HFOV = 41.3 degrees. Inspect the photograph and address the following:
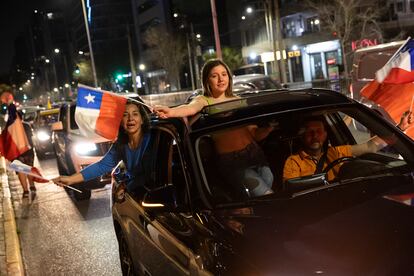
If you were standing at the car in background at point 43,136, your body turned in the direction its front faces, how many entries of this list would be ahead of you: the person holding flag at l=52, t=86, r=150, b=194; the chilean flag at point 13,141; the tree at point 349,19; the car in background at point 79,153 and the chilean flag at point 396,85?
4

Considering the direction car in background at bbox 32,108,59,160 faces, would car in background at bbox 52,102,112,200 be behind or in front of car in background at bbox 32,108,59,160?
in front

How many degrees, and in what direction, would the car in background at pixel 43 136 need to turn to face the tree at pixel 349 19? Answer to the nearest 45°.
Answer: approximately 135° to its left

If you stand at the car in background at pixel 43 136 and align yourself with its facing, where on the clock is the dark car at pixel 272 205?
The dark car is roughly at 12 o'clock from the car in background.

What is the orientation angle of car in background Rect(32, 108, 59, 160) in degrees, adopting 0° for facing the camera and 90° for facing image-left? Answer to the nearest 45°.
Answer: approximately 0°

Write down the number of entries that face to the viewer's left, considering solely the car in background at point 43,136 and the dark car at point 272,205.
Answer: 0

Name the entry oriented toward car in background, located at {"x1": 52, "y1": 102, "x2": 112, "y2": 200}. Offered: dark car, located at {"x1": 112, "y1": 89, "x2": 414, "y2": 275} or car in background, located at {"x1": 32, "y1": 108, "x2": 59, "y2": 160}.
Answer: car in background, located at {"x1": 32, "y1": 108, "x2": 59, "y2": 160}

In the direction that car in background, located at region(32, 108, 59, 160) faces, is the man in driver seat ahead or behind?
ahead

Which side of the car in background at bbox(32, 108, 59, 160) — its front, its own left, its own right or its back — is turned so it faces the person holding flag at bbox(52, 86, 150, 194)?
front

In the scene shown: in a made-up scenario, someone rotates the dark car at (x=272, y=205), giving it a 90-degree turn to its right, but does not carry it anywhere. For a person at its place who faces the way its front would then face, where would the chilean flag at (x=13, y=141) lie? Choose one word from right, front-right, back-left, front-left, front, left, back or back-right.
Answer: right

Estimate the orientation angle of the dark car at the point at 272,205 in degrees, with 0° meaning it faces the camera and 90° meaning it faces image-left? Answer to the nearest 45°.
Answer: approximately 315°

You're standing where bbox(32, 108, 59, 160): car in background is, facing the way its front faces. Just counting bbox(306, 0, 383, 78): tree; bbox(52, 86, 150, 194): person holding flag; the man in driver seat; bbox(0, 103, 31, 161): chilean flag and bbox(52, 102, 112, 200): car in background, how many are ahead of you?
4
